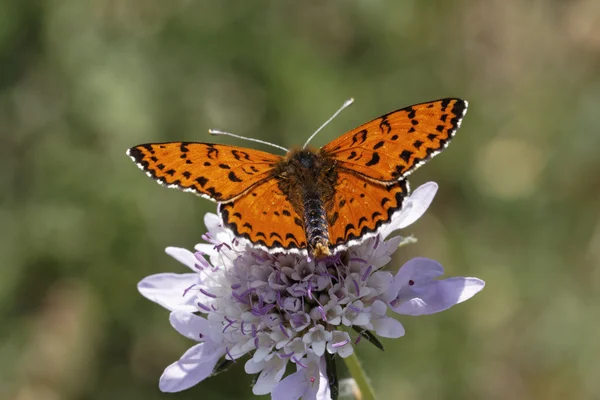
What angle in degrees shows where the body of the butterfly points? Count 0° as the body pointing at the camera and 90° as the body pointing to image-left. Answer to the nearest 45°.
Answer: approximately 180°
